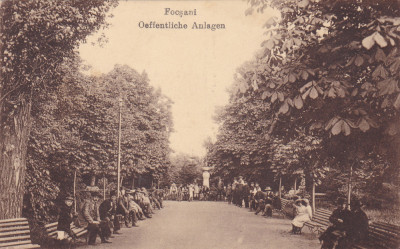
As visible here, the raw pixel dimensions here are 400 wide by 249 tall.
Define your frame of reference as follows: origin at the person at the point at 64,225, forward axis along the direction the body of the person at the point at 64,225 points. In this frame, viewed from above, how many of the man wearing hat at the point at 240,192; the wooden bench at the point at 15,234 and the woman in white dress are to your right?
1

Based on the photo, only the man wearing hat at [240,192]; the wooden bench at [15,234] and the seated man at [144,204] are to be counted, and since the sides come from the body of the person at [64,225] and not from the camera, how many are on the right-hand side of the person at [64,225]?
1

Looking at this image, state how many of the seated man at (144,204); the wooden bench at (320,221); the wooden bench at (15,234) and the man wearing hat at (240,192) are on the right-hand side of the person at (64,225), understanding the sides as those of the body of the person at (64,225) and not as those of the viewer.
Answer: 1

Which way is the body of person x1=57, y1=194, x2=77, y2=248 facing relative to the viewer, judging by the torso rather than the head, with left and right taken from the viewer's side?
facing the viewer and to the right of the viewer

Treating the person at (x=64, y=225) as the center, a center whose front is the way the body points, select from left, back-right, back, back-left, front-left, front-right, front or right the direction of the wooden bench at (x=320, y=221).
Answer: front-left

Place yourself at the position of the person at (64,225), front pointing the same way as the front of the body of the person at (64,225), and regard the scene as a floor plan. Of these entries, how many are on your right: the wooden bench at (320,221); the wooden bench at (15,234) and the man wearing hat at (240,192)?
1

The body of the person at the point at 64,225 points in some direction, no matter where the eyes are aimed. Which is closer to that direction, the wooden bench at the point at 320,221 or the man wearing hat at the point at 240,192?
the wooden bench

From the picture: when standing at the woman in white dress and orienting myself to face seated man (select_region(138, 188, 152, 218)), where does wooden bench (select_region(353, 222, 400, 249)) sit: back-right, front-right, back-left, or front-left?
back-left

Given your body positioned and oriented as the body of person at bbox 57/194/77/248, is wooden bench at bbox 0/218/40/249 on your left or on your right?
on your right

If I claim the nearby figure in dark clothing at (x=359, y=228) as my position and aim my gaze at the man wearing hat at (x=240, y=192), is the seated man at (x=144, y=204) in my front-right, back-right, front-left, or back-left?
front-left
